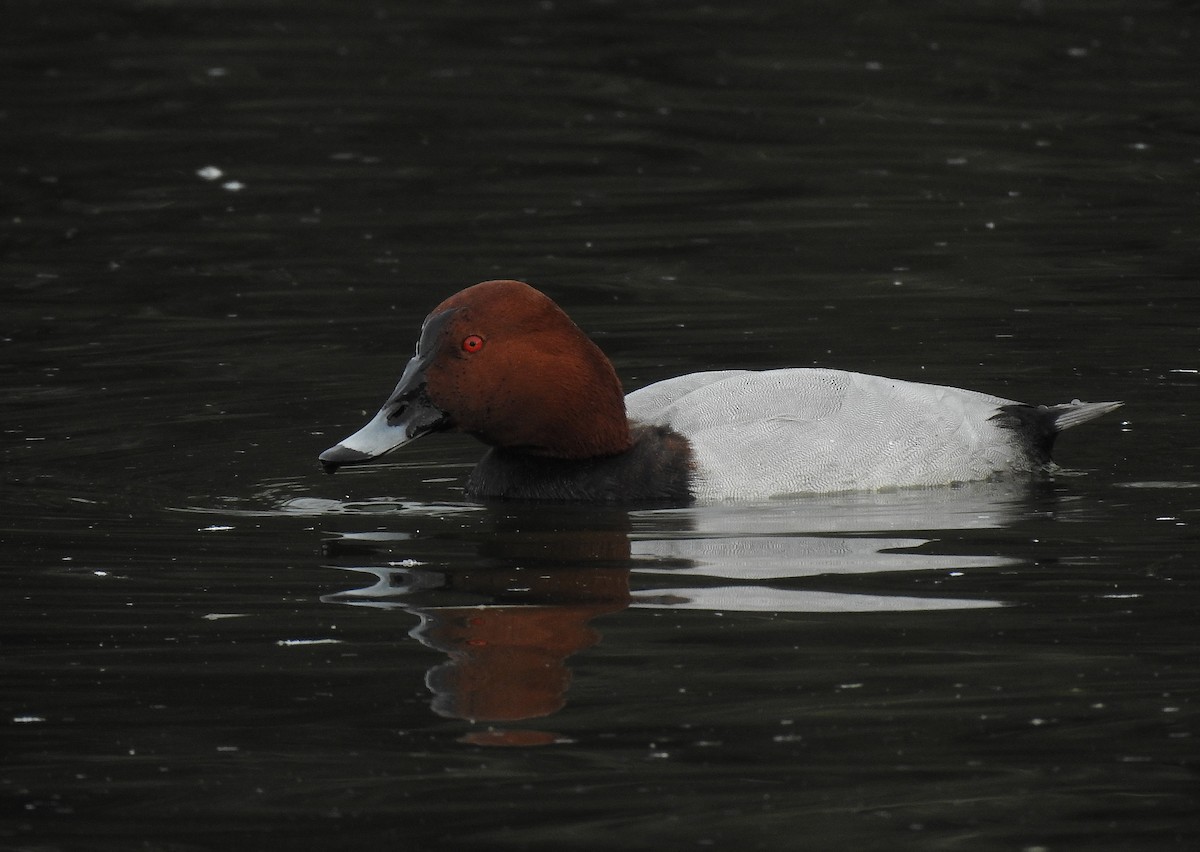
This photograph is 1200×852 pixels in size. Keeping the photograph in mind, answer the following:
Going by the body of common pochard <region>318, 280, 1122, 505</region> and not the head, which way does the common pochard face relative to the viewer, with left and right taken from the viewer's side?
facing to the left of the viewer
